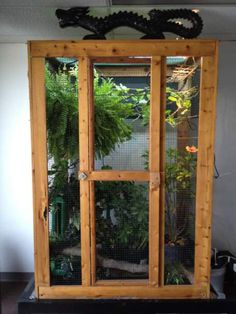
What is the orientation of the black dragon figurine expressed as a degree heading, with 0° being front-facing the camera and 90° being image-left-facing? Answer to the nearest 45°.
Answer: approximately 90°
